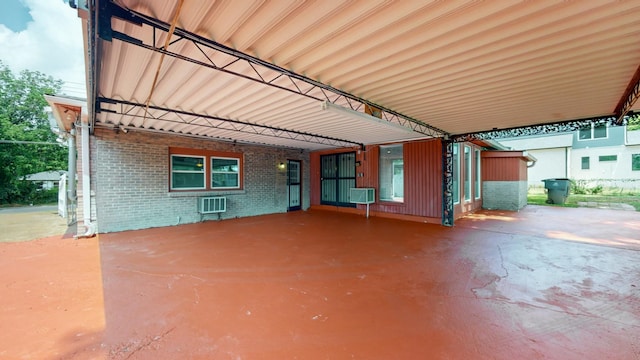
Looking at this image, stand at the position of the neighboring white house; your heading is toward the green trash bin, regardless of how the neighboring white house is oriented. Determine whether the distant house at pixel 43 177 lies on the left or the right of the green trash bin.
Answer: right

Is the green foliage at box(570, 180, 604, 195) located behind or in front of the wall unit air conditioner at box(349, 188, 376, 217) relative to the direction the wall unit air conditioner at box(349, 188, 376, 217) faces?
behind

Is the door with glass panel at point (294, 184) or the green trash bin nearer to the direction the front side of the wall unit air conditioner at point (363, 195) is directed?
the door with glass panel

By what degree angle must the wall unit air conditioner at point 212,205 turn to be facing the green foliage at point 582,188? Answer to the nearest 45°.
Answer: approximately 45° to its left

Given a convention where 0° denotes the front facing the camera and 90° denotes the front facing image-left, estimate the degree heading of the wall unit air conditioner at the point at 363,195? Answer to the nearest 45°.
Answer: approximately 45°

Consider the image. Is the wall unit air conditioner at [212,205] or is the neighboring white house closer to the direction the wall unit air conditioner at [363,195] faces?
the wall unit air conditioner

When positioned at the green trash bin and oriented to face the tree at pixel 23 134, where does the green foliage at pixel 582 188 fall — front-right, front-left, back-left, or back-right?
back-right

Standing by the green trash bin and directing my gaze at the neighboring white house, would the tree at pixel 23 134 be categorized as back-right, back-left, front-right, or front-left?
back-left

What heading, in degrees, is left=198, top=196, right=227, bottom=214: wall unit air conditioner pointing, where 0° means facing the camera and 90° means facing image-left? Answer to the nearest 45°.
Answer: approximately 315°

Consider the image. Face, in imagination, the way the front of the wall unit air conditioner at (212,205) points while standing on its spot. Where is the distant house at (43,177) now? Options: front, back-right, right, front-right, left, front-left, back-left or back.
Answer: back
